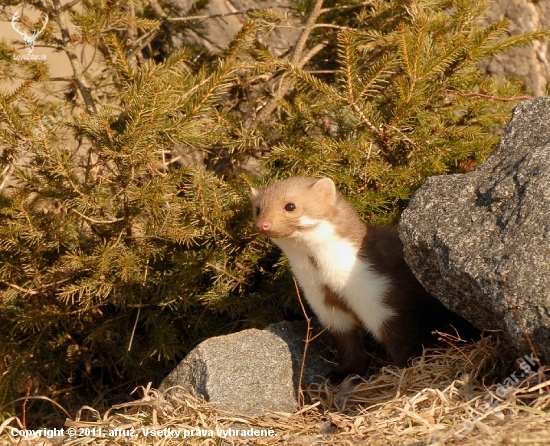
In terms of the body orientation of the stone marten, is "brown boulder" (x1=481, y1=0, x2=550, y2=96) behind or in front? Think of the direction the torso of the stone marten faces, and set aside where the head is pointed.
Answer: behind

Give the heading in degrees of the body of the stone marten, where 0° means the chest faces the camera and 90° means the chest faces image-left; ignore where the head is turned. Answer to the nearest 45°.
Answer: approximately 45°
